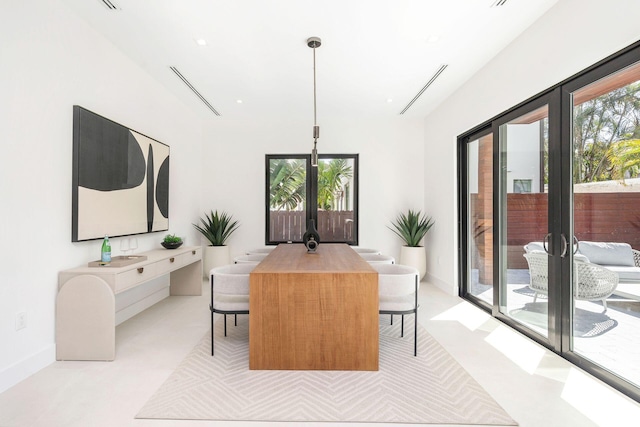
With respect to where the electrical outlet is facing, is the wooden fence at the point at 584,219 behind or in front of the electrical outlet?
in front

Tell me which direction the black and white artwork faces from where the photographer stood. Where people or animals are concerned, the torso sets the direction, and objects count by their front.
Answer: facing the viewer and to the right of the viewer

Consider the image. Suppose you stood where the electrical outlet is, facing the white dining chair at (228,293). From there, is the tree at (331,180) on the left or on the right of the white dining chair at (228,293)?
left

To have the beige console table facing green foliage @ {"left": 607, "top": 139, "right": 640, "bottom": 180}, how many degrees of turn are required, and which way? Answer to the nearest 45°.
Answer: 0° — it already faces it

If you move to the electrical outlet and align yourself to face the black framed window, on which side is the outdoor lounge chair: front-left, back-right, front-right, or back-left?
front-right

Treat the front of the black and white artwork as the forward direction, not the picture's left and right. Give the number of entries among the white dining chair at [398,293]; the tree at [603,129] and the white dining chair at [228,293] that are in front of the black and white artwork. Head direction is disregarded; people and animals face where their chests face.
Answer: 3

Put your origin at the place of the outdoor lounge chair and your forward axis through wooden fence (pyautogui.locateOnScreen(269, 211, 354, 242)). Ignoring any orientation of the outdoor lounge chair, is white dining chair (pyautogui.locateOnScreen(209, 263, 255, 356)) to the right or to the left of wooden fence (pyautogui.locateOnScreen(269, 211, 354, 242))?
left

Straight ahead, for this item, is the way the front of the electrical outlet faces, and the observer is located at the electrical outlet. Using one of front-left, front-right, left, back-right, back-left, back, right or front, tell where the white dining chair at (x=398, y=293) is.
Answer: front

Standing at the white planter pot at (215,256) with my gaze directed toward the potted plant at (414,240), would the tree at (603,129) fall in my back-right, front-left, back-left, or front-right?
front-left

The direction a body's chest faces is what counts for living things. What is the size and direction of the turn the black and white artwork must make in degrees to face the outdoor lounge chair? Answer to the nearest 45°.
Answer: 0° — it already faces it

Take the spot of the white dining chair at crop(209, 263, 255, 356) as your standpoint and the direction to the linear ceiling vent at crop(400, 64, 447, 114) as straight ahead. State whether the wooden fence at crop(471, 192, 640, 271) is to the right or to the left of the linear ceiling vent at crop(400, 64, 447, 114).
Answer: right

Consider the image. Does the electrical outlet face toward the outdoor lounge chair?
yes
